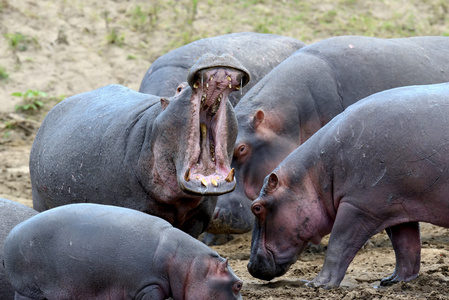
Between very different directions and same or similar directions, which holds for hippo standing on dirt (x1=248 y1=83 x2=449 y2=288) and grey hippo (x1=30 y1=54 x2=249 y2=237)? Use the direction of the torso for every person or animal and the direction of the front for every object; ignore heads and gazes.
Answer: very different directions

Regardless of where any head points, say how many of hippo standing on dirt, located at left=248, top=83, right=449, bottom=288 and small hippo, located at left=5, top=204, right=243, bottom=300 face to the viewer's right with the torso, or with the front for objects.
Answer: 1

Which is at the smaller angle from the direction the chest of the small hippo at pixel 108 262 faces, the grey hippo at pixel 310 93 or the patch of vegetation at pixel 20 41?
the grey hippo

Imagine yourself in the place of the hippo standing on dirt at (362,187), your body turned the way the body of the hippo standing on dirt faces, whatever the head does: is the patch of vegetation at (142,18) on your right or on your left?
on your right

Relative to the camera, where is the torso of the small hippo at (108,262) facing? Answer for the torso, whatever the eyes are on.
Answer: to the viewer's right

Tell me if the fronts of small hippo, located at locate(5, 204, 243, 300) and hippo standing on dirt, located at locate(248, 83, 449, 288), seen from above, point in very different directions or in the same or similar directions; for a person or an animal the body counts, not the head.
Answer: very different directions

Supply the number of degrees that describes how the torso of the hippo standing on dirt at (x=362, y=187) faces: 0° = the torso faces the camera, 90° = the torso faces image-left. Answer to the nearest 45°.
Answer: approximately 90°

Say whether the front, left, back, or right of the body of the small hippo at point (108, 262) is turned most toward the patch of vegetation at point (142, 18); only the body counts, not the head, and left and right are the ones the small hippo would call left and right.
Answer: left

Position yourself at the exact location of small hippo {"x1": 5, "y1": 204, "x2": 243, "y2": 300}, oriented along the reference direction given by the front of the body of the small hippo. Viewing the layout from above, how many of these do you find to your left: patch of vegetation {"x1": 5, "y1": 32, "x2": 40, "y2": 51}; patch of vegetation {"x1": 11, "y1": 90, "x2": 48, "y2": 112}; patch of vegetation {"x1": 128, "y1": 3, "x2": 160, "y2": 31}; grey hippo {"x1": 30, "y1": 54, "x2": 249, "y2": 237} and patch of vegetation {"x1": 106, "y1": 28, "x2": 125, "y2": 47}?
5
